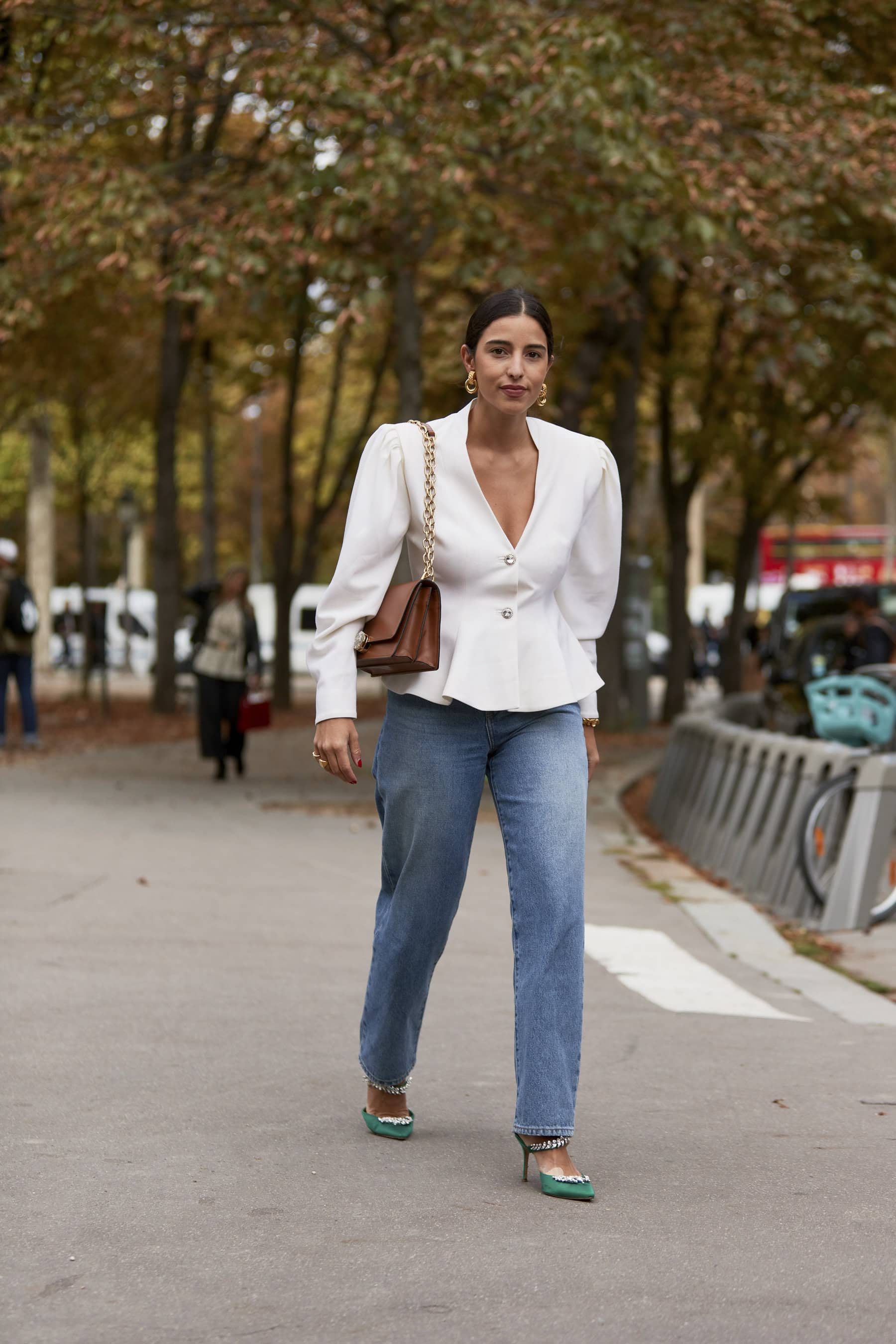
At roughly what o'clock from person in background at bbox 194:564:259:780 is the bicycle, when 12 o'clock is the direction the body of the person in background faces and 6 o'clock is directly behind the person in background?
The bicycle is roughly at 11 o'clock from the person in background.

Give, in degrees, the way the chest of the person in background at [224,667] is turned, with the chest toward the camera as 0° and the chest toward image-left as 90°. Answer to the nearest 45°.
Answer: approximately 0°

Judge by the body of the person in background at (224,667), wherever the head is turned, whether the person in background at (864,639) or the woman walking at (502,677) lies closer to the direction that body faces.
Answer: the woman walking

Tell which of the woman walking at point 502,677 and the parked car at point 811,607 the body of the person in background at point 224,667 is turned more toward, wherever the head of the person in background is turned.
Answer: the woman walking

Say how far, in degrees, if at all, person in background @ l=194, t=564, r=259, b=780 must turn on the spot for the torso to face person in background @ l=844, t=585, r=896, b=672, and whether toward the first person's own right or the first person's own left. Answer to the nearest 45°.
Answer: approximately 90° to the first person's own left

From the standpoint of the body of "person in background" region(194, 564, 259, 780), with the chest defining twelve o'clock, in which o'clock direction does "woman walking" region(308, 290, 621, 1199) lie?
The woman walking is roughly at 12 o'clock from the person in background.

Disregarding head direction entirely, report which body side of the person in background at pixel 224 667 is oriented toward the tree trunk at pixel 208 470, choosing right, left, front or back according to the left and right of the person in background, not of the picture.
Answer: back

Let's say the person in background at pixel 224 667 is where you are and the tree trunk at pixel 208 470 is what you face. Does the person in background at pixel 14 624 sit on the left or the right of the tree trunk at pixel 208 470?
left
